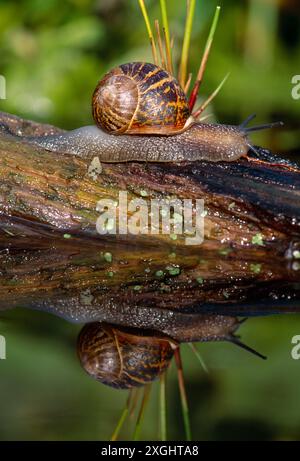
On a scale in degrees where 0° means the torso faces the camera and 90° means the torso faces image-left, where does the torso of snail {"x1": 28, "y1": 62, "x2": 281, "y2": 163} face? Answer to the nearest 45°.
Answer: approximately 270°
